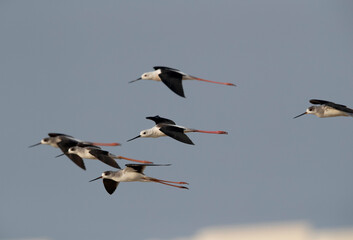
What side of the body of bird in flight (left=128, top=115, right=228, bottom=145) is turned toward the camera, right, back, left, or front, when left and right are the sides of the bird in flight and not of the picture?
left

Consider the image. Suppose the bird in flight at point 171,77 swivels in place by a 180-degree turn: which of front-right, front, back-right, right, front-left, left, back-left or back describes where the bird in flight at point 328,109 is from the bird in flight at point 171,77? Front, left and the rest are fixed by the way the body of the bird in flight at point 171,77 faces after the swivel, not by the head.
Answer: front

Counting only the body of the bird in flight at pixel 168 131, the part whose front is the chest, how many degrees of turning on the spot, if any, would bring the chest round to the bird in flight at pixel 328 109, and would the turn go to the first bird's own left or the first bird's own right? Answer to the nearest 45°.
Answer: approximately 180°

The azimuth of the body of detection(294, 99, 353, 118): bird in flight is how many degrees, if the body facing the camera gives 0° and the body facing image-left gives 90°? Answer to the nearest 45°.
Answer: approximately 90°

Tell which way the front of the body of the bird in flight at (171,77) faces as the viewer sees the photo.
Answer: to the viewer's left

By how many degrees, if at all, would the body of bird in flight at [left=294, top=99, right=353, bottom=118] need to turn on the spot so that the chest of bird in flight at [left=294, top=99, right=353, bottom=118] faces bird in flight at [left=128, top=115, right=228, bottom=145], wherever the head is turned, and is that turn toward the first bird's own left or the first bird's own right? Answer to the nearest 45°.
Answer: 0° — it already faces it

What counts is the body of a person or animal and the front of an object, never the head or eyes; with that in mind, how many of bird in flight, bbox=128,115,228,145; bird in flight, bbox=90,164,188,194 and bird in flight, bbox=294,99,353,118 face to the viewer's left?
3

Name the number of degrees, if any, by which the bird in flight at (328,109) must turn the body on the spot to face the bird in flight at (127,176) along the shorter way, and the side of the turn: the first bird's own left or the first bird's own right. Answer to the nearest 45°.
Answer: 0° — it already faces it

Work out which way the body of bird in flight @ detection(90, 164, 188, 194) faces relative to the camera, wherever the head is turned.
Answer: to the viewer's left
